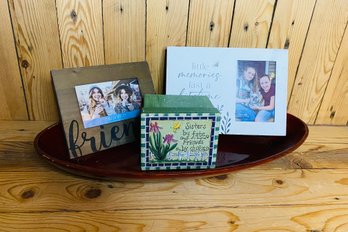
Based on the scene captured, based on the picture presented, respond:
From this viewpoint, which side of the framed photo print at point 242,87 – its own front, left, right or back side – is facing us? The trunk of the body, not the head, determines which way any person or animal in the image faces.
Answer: front
